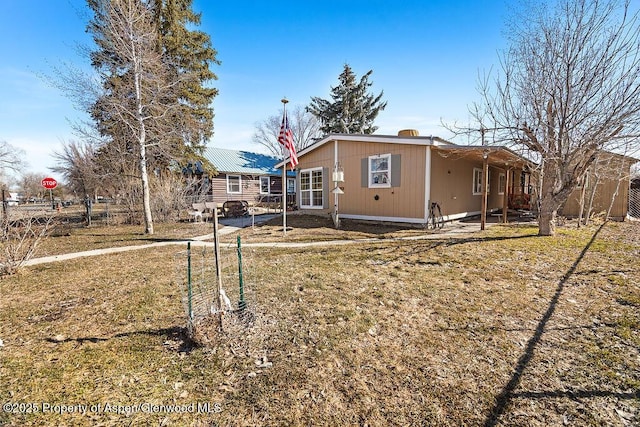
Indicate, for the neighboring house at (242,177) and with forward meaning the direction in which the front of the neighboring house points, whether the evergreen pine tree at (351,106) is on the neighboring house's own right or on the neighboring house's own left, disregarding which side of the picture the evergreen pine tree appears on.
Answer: on the neighboring house's own left

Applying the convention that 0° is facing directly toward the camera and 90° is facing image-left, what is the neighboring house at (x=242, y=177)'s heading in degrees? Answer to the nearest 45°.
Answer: approximately 0°

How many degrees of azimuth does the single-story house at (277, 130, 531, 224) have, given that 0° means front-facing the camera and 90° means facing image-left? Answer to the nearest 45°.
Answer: approximately 315°

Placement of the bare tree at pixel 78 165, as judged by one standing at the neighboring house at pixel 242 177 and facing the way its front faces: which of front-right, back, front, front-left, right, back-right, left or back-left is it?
front-right

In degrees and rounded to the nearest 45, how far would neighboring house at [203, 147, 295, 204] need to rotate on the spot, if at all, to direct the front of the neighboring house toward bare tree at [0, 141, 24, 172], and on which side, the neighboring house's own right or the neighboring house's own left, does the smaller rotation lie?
approximately 90° to the neighboring house's own right

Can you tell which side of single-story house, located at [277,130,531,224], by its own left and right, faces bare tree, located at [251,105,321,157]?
back

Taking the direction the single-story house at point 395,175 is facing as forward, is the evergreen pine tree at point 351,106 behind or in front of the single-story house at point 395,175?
behind

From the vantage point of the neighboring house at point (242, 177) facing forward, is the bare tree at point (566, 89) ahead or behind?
ahead

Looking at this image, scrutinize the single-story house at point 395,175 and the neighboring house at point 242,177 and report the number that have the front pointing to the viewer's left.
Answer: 0

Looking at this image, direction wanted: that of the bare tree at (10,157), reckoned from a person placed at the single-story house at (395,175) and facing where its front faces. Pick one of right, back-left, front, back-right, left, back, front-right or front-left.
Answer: back-right
